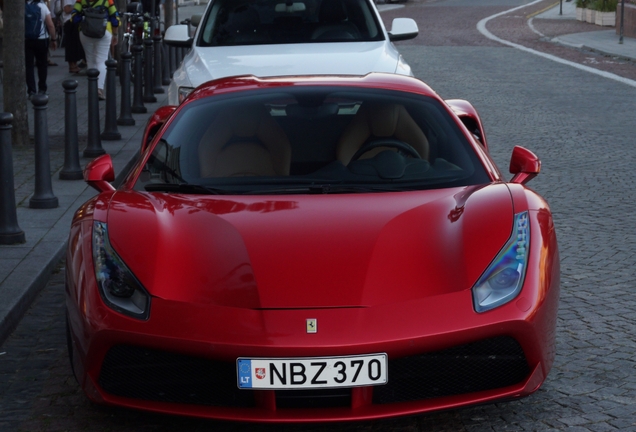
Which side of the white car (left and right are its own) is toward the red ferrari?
front

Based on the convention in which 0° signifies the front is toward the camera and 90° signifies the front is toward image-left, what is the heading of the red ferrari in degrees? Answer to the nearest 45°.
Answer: approximately 0°

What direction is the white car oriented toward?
toward the camera

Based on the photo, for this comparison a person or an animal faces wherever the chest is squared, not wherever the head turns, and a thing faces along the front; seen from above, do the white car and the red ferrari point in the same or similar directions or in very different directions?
same or similar directions

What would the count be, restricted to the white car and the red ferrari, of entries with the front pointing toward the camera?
2

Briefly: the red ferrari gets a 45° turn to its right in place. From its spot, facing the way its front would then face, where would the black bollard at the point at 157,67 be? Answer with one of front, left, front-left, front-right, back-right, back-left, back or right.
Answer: back-right

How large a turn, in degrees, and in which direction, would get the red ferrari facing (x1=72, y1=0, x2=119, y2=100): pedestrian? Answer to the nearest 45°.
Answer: approximately 180°

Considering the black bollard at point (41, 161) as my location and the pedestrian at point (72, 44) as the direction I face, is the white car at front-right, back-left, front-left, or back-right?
front-right
